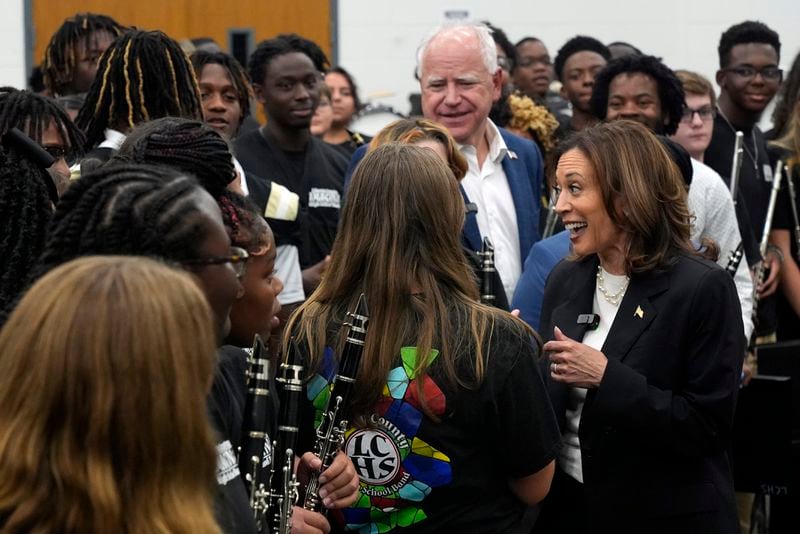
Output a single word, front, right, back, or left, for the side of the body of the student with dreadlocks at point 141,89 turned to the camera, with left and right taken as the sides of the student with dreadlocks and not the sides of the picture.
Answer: back

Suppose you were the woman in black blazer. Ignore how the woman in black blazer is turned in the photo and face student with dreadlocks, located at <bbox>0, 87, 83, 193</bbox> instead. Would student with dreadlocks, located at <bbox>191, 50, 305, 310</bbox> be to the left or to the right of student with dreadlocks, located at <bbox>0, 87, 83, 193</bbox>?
right

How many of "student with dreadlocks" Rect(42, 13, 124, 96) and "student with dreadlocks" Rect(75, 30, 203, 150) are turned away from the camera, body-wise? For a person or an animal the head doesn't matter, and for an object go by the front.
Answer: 1

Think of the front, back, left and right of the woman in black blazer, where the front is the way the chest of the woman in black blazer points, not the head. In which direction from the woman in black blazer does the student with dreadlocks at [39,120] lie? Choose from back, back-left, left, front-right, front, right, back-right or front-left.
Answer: front-right

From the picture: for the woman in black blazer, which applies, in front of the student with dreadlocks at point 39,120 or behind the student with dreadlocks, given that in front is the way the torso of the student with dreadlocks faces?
in front

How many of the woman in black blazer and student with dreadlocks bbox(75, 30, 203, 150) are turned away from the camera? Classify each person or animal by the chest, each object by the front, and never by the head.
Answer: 1

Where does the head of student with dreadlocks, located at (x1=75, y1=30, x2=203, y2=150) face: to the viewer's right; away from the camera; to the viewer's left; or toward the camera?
away from the camera

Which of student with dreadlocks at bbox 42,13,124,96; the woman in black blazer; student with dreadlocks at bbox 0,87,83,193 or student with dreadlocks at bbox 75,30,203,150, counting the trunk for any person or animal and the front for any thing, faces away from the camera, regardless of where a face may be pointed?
student with dreadlocks at bbox 75,30,203,150

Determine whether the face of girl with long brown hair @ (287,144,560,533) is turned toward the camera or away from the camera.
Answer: away from the camera

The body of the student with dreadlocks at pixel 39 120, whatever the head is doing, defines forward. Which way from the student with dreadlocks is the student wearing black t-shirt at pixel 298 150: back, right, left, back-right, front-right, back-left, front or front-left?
left

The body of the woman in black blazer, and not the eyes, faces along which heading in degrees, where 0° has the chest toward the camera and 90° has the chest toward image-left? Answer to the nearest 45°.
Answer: approximately 45°
